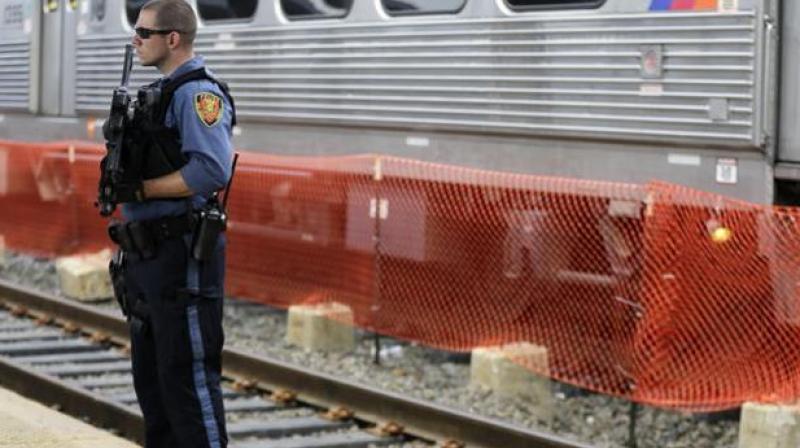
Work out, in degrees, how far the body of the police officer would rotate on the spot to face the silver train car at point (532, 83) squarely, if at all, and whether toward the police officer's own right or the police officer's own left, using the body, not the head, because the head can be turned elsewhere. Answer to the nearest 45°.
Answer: approximately 135° to the police officer's own right

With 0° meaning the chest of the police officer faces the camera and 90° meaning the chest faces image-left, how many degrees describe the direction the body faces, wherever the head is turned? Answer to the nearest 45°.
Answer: approximately 90°

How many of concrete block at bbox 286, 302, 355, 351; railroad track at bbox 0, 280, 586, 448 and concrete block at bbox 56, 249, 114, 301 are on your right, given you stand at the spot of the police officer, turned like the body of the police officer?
3

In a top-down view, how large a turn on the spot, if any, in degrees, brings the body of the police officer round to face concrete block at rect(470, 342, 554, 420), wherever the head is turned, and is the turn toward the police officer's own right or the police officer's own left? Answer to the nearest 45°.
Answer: approximately 135° to the police officer's own right

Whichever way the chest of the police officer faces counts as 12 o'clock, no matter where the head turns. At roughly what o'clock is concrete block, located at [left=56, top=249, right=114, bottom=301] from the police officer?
The concrete block is roughly at 3 o'clock from the police officer.

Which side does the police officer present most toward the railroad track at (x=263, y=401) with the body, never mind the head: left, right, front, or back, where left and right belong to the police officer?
right

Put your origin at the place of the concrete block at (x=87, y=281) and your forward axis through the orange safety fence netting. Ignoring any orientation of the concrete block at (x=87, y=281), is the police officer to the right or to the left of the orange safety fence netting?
right

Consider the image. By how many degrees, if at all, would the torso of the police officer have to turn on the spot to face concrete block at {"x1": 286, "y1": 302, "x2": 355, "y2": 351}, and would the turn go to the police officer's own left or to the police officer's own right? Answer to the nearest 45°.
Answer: approximately 90° to the police officer's own right

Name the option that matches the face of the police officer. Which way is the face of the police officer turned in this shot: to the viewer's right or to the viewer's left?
to the viewer's left
